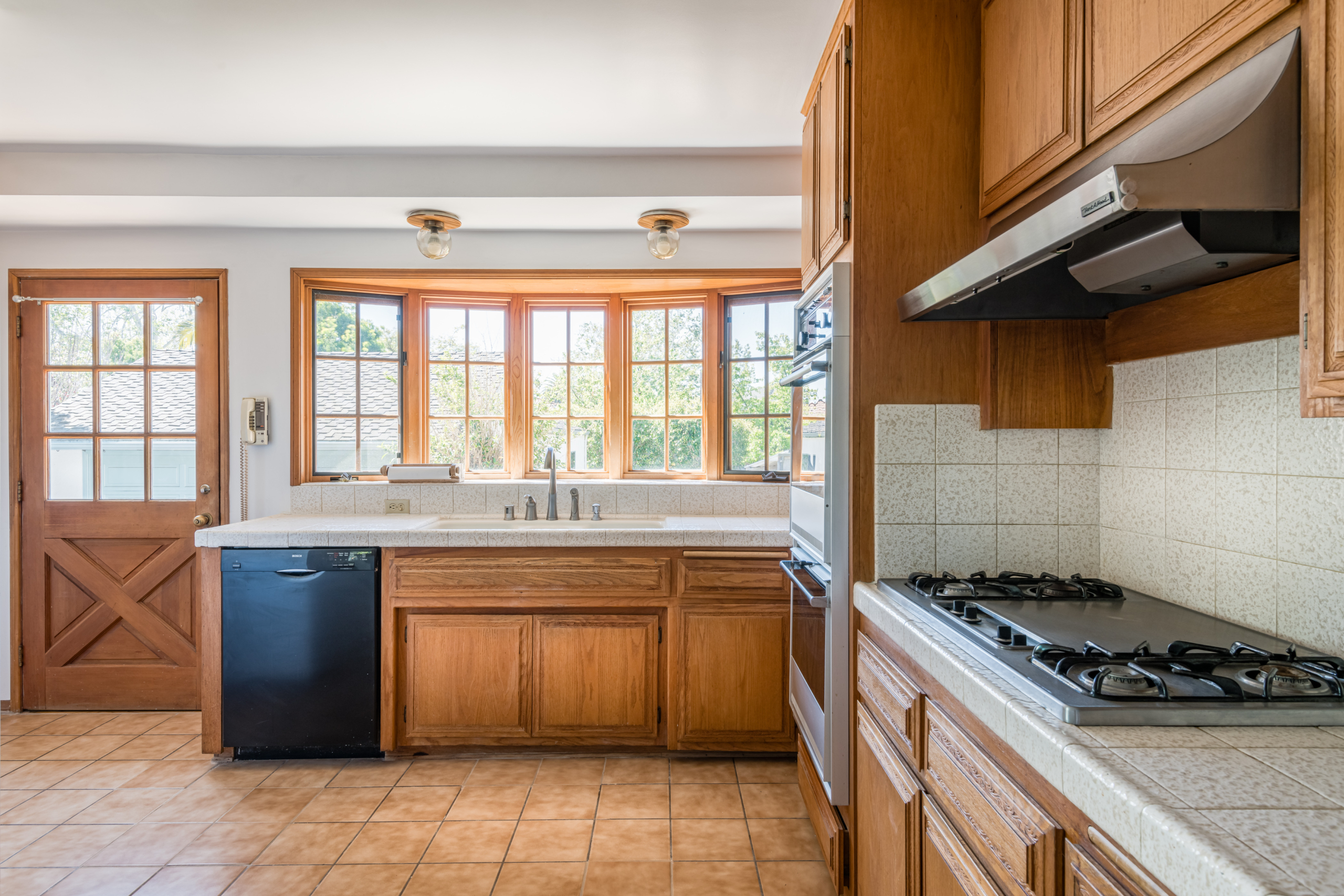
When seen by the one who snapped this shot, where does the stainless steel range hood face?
facing the viewer and to the left of the viewer

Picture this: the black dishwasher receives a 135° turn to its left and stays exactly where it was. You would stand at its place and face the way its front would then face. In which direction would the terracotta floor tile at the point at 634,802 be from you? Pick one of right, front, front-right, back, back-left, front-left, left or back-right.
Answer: right

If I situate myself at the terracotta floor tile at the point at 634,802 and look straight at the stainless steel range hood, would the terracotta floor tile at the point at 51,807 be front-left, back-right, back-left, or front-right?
back-right

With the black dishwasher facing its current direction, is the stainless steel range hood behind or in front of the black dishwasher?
in front

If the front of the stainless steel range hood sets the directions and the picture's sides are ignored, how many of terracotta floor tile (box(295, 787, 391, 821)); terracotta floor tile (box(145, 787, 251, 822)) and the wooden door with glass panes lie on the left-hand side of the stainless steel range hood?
0

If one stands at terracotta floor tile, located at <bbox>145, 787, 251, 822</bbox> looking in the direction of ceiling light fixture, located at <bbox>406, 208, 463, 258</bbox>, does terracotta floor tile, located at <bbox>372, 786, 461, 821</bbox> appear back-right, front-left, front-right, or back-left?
front-right

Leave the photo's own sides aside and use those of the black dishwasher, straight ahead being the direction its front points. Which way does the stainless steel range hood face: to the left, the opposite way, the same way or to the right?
to the right

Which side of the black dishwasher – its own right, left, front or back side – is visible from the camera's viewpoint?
front

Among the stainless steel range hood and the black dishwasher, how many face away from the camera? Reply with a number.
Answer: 0

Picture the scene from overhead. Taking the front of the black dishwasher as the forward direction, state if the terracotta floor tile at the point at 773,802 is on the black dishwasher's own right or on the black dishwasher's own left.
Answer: on the black dishwasher's own left

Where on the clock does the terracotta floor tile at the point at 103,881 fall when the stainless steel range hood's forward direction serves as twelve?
The terracotta floor tile is roughly at 1 o'clock from the stainless steel range hood.

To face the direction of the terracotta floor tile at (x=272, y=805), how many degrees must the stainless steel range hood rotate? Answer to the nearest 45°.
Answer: approximately 45° to its right

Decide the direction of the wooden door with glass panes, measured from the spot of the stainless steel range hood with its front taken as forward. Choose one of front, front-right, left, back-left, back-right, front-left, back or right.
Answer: front-right

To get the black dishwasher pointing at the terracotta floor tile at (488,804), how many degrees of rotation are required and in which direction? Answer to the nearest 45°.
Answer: approximately 45° to its left

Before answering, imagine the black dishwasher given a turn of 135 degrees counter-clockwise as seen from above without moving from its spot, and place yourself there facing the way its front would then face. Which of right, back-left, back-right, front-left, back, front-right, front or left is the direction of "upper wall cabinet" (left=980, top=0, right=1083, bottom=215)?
right
